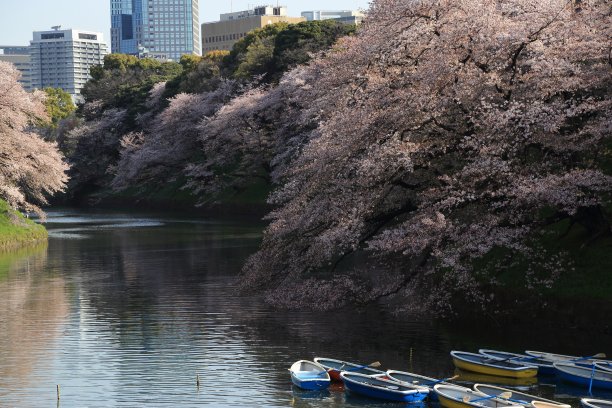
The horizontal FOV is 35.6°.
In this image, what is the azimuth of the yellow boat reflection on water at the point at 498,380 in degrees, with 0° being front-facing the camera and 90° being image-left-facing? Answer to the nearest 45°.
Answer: approximately 90°

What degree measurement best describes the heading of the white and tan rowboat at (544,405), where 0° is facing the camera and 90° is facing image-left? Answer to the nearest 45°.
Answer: approximately 90°

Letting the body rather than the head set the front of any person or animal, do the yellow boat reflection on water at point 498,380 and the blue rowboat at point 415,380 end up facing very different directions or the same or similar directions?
same or similar directions

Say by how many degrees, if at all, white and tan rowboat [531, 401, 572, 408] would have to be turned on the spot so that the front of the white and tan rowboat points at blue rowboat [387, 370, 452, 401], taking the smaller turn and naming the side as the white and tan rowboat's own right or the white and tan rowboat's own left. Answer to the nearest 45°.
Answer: approximately 45° to the white and tan rowboat's own right

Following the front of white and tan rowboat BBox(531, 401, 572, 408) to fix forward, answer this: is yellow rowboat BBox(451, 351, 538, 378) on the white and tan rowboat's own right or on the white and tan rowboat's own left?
on the white and tan rowboat's own right

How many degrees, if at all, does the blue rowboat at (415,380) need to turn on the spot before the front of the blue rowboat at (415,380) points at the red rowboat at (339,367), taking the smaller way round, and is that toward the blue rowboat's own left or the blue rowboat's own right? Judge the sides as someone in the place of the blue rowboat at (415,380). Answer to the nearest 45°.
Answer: approximately 45° to the blue rowboat's own right

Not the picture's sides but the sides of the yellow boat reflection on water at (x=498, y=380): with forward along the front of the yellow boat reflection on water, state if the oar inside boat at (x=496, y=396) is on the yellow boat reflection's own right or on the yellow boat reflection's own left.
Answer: on the yellow boat reflection's own left

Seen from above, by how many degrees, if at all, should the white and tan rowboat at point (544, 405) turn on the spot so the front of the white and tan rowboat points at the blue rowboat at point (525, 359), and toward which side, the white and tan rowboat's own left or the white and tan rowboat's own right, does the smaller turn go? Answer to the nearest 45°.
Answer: approximately 90° to the white and tan rowboat's own right

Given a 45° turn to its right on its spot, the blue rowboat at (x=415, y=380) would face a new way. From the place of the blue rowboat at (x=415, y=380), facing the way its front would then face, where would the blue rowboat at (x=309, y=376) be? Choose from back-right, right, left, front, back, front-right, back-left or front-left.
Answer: front-left

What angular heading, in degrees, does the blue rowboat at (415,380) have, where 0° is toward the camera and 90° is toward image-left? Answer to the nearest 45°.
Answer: approximately 90°

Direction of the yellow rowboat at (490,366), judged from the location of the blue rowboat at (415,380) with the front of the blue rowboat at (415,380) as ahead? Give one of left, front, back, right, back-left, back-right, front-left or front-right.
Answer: back-right

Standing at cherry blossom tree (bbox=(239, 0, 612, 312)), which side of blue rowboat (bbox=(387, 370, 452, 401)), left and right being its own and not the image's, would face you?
right

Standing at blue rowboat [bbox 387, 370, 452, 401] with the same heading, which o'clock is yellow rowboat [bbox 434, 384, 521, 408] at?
yellow rowboat [bbox 434, 384, 521, 408] is roughly at 6 o'clock from blue rowboat [bbox 387, 370, 452, 401].
